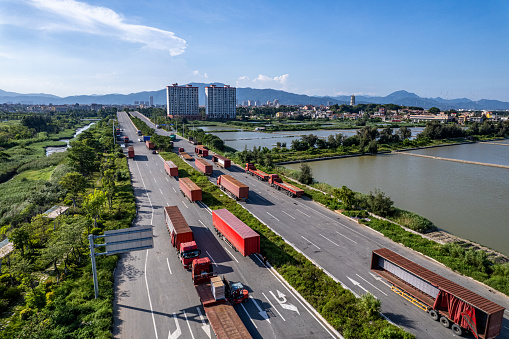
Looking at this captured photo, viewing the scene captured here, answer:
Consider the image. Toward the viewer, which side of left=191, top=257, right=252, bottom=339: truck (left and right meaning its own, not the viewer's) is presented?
back

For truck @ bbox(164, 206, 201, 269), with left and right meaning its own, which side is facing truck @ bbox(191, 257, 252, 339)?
front

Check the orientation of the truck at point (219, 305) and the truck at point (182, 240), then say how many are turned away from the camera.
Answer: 1

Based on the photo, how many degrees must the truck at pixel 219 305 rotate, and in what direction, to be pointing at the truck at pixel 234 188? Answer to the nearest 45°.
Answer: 0° — it already faces it

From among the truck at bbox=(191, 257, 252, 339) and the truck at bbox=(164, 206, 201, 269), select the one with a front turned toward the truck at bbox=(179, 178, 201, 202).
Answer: the truck at bbox=(191, 257, 252, 339)

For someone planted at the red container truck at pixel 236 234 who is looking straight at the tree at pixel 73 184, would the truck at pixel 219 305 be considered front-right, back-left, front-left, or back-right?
back-left

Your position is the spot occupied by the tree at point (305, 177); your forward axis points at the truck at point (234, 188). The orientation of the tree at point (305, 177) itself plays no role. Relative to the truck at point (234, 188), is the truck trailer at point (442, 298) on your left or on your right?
left

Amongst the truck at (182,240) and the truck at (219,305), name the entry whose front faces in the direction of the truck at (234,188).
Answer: the truck at (219,305)

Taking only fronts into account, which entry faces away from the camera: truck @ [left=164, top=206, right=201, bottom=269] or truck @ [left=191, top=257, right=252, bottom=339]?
truck @ [left=191, top=257, right=252, bottom=339]

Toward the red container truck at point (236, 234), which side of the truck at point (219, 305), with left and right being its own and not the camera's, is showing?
front

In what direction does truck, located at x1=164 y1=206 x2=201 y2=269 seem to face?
toward the camera

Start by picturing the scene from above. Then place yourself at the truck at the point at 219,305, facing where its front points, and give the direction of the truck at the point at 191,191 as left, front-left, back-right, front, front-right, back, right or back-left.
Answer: front
